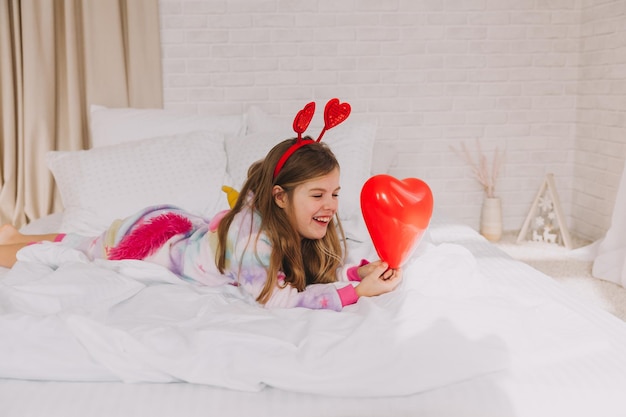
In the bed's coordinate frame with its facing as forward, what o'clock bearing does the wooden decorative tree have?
The wooden decorative tree is roughly at 7 o'clock from the bed.

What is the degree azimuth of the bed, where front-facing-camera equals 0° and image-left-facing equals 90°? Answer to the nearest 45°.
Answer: approximately 0°

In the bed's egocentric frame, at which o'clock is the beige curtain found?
The beige curtain is roughly at 5 o'clock from the bed.

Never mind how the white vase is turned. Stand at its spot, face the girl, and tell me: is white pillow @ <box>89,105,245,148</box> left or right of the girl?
right
